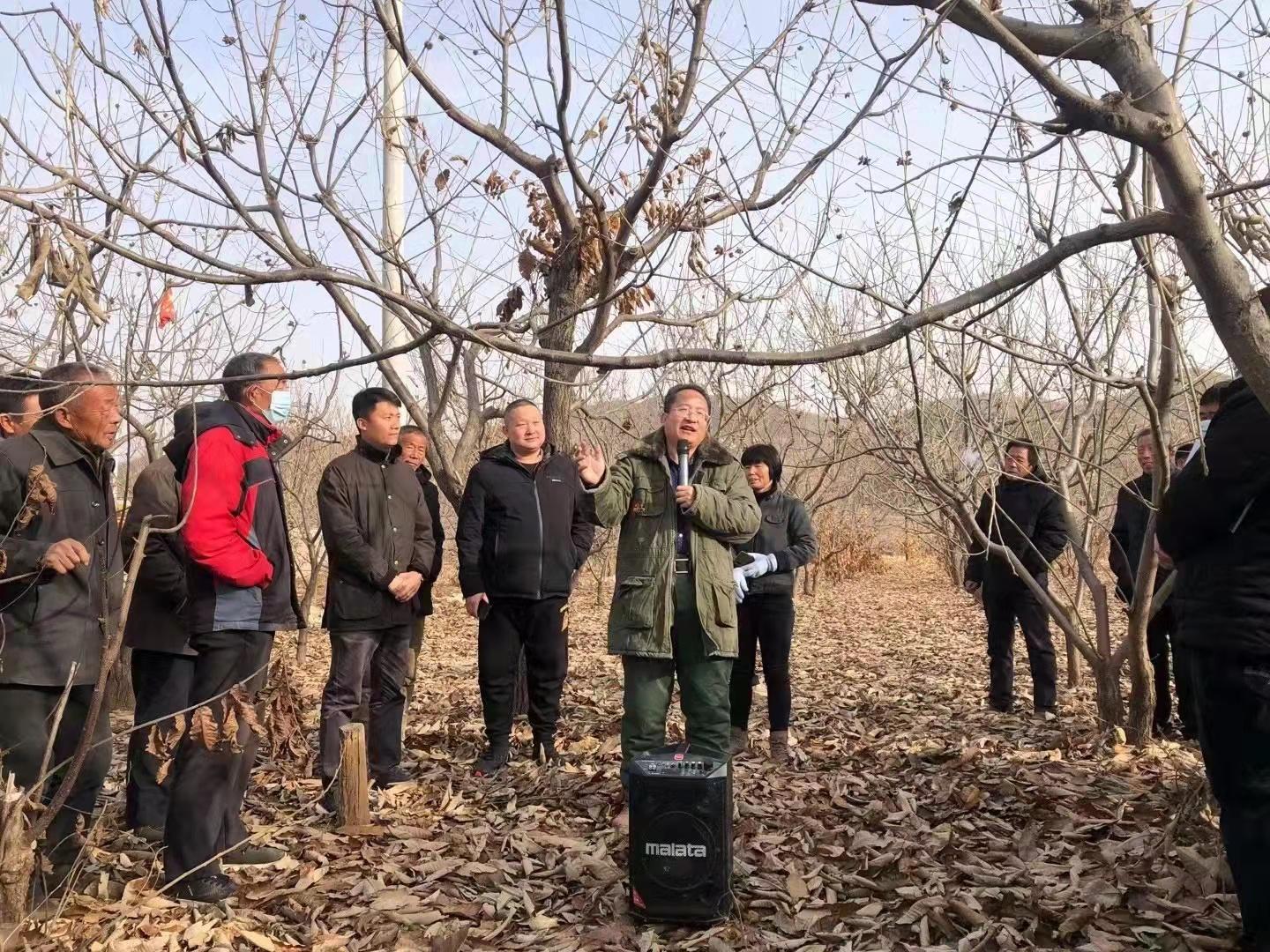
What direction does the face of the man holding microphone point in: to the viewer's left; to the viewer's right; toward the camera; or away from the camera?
toward the camera

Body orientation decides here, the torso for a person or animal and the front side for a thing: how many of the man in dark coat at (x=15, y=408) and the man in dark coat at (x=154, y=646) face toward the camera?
0

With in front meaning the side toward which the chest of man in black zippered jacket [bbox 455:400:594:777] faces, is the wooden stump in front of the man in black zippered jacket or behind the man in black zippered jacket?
in front

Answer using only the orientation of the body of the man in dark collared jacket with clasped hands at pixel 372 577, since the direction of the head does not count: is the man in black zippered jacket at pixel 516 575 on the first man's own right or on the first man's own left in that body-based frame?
on the first man's own left

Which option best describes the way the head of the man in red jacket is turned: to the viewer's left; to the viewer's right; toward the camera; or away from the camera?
to the viewer's right

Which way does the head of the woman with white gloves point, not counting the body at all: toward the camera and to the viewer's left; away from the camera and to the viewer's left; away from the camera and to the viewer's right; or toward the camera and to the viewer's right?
toward the camera and to the viewer's left

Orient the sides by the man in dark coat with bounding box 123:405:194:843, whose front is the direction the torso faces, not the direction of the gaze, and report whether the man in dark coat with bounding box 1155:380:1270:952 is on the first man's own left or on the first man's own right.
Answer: on the first man's own right

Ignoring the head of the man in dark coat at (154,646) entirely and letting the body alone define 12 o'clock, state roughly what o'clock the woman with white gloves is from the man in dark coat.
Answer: The woman with white gloves is roughly at 12 o'clock from the man in dark coat.

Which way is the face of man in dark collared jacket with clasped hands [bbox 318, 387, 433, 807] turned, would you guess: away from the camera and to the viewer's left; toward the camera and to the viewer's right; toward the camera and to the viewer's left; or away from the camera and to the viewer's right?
toward the camera and to the viewer's right

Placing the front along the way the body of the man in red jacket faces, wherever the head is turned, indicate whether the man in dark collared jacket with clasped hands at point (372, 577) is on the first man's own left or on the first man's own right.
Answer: on the first man's own left

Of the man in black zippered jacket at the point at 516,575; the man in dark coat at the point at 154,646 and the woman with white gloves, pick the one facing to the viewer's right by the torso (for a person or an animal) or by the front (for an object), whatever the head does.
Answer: the man in dark coat

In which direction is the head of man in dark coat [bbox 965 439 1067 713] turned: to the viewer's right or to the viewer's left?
to the viewer's left

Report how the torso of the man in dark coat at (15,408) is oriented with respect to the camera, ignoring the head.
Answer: to the viewer's right

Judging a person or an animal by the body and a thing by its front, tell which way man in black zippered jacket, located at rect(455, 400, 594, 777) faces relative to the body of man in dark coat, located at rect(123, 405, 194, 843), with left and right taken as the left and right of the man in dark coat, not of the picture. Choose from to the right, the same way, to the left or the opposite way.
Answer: to the right

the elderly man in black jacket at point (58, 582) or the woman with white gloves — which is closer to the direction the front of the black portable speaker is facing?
the elderly man in black jacket

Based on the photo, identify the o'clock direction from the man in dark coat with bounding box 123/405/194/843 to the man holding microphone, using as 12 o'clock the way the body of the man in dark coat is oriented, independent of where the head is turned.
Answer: The man holding microphone is roughly at 1 o'clock from the man in dark coat.

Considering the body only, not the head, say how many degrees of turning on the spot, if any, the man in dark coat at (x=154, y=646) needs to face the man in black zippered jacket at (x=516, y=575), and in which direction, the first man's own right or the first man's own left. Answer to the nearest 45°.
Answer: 0° — they already face them

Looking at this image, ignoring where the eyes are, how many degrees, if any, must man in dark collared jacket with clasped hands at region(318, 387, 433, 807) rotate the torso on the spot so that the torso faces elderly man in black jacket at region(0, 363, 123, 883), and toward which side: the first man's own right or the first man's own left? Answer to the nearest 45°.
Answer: approximately 90° to the first man's own right
